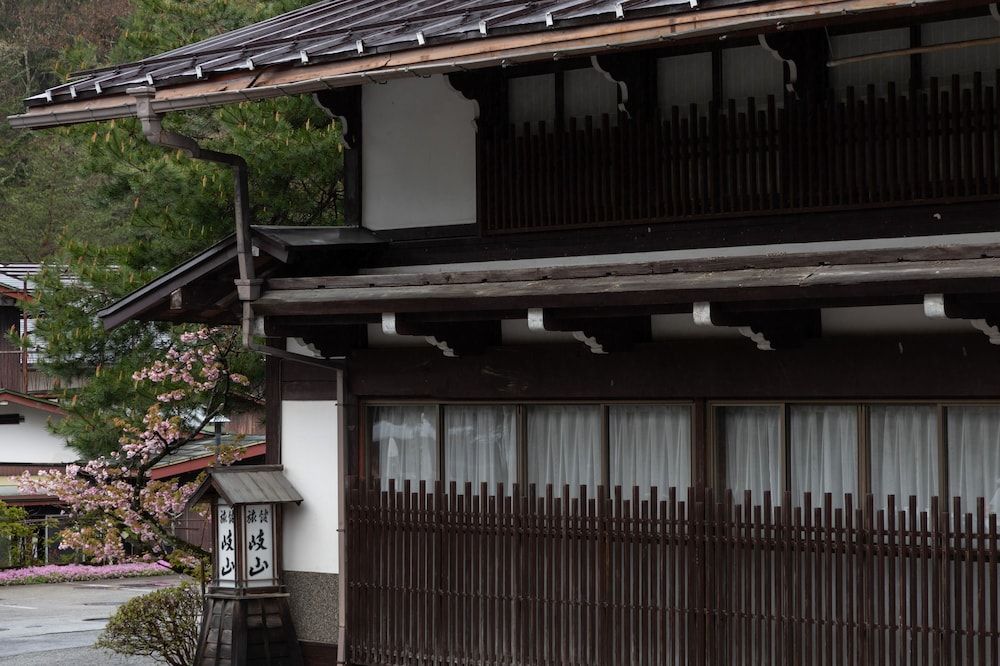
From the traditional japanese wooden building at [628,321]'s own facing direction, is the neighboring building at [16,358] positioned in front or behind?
behind

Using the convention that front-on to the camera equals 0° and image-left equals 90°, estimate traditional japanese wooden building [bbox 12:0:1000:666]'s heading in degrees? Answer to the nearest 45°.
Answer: approximately 0°

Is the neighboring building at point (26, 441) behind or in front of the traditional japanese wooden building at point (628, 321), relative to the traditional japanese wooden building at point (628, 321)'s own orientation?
behind
